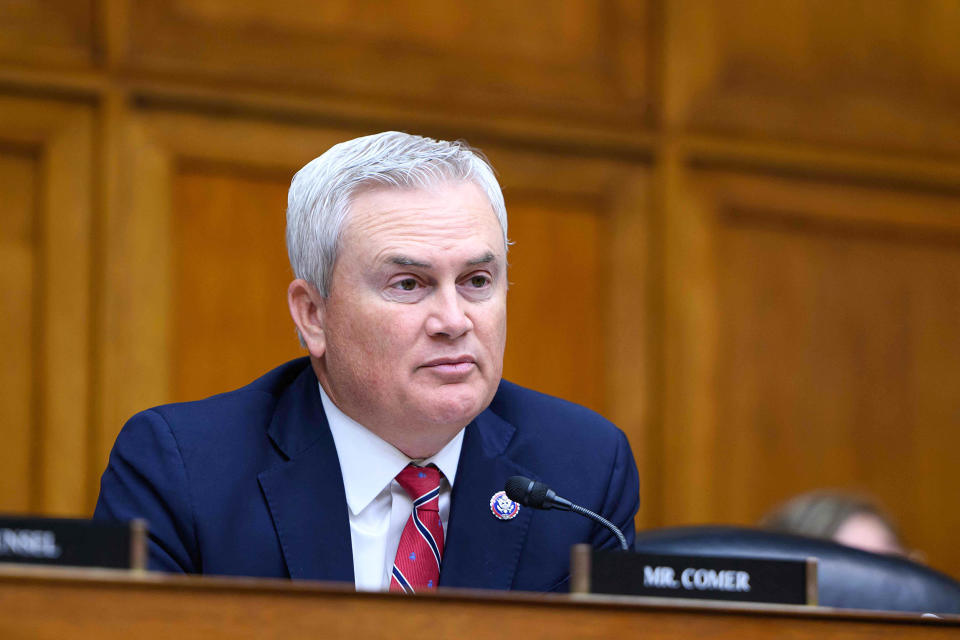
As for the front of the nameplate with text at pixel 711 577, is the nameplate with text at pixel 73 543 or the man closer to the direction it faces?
the nameplate with text

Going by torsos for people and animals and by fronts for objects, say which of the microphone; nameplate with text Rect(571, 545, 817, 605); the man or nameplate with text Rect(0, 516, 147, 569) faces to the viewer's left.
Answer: the microphone

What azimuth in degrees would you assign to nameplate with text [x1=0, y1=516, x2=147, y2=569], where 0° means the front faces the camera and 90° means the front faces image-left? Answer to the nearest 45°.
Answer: approximately 0°

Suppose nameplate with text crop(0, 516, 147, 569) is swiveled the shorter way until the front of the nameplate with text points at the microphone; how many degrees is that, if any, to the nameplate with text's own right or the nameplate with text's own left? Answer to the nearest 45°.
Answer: approximately 135° to the nameplate with text's own left

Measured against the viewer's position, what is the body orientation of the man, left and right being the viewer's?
facing the viewer and to the right of the viewer

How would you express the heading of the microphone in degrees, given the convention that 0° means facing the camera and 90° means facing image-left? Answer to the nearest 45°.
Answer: approximately 90°

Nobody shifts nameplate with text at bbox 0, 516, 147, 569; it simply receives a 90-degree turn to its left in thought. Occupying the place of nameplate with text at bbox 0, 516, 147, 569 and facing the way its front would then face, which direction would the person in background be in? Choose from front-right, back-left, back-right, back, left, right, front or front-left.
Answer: front-left

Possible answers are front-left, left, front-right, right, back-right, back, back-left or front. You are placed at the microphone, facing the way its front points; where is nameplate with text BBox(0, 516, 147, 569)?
front-left

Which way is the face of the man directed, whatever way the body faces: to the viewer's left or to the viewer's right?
to the viewer's right
